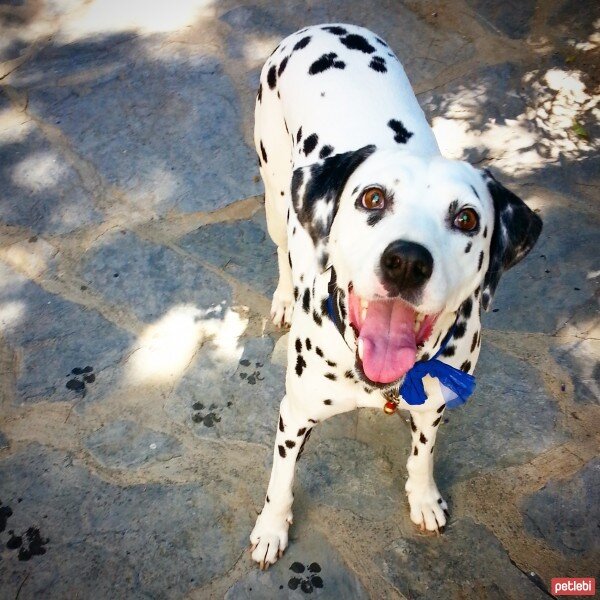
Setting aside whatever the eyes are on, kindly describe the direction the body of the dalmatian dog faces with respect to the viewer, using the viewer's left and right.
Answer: facing the viewer
